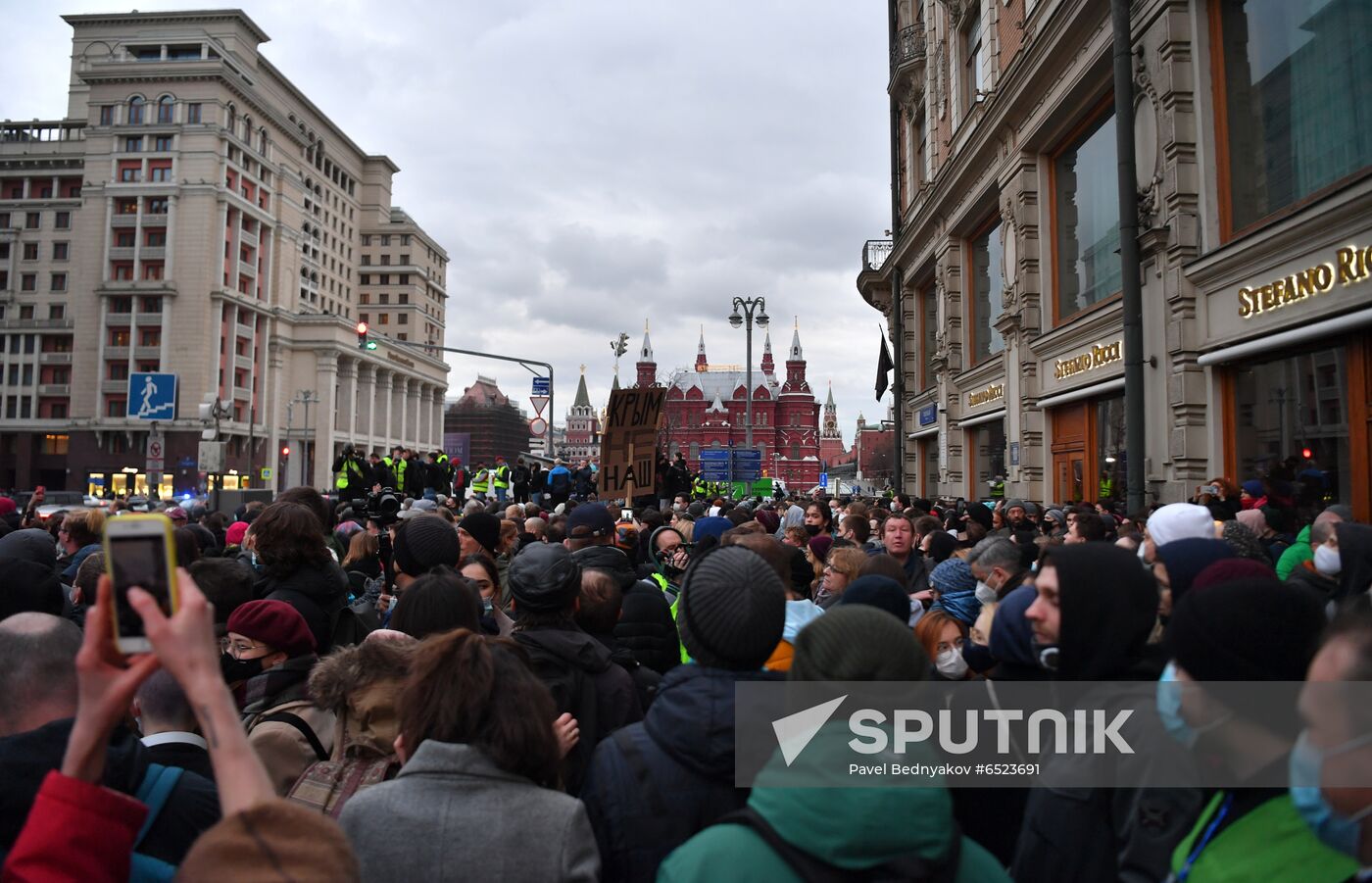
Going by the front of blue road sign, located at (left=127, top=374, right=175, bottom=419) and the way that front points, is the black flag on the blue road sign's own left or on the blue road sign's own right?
on the blue road sign's own left

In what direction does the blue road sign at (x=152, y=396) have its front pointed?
toward the camera

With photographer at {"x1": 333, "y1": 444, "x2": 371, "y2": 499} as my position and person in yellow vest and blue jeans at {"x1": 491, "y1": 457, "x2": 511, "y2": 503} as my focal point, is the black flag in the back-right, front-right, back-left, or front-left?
front-right

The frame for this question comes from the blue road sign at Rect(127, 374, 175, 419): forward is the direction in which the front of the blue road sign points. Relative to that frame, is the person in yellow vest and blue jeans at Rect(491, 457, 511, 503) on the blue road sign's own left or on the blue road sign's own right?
on the blue road sign's own left
